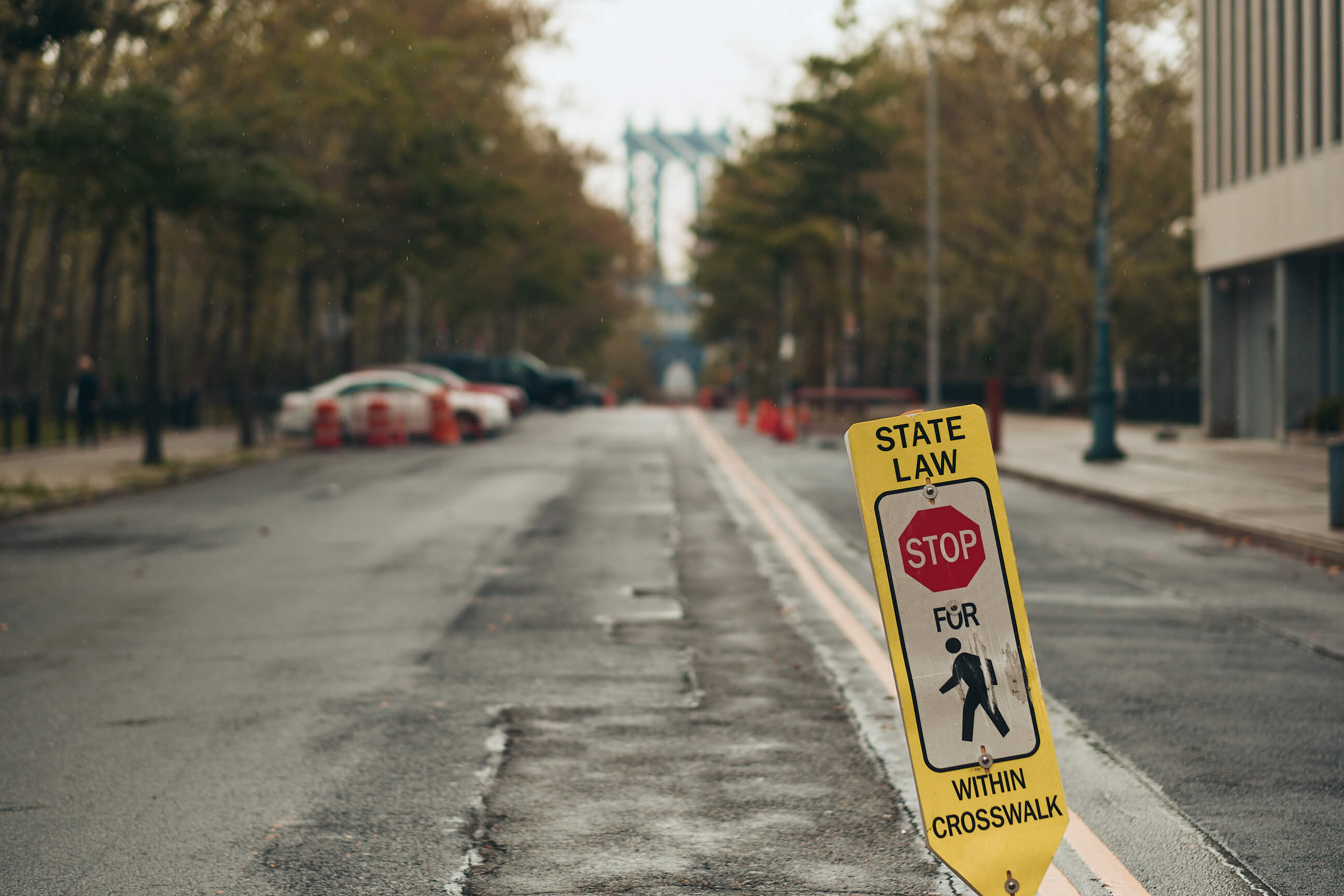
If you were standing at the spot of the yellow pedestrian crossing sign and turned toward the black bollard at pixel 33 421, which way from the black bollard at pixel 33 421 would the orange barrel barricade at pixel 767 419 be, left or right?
right

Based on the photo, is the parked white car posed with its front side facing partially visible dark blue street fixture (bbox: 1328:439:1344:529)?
no

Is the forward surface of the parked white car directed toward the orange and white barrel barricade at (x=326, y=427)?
no

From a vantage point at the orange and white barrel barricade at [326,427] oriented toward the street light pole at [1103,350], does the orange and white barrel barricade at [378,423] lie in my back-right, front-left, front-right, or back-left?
front-left
